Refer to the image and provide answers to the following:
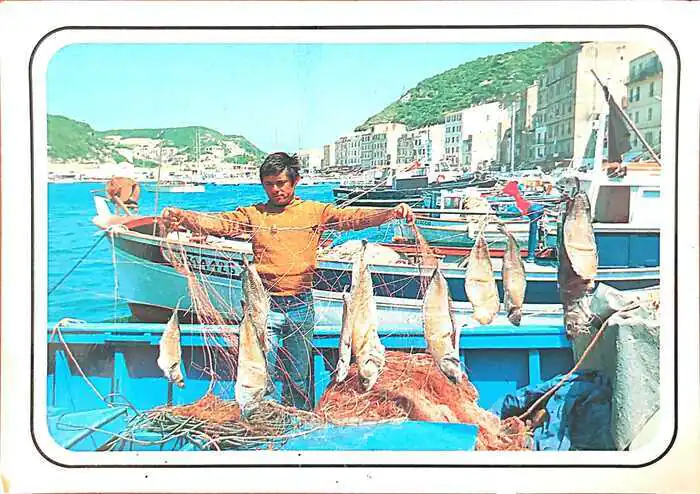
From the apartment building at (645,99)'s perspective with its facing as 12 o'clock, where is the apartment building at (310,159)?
the apartment building at (310,159) is roughly at 3 o'clock from the apartment building at (645,99).

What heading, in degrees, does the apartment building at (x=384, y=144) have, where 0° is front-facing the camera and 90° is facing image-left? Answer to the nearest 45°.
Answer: approximately 45°

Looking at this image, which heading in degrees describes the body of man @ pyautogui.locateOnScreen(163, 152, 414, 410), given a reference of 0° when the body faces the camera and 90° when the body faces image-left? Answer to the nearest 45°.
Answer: approximately 0°

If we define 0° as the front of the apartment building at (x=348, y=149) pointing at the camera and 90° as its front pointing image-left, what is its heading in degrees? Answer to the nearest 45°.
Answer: approximately 45°
